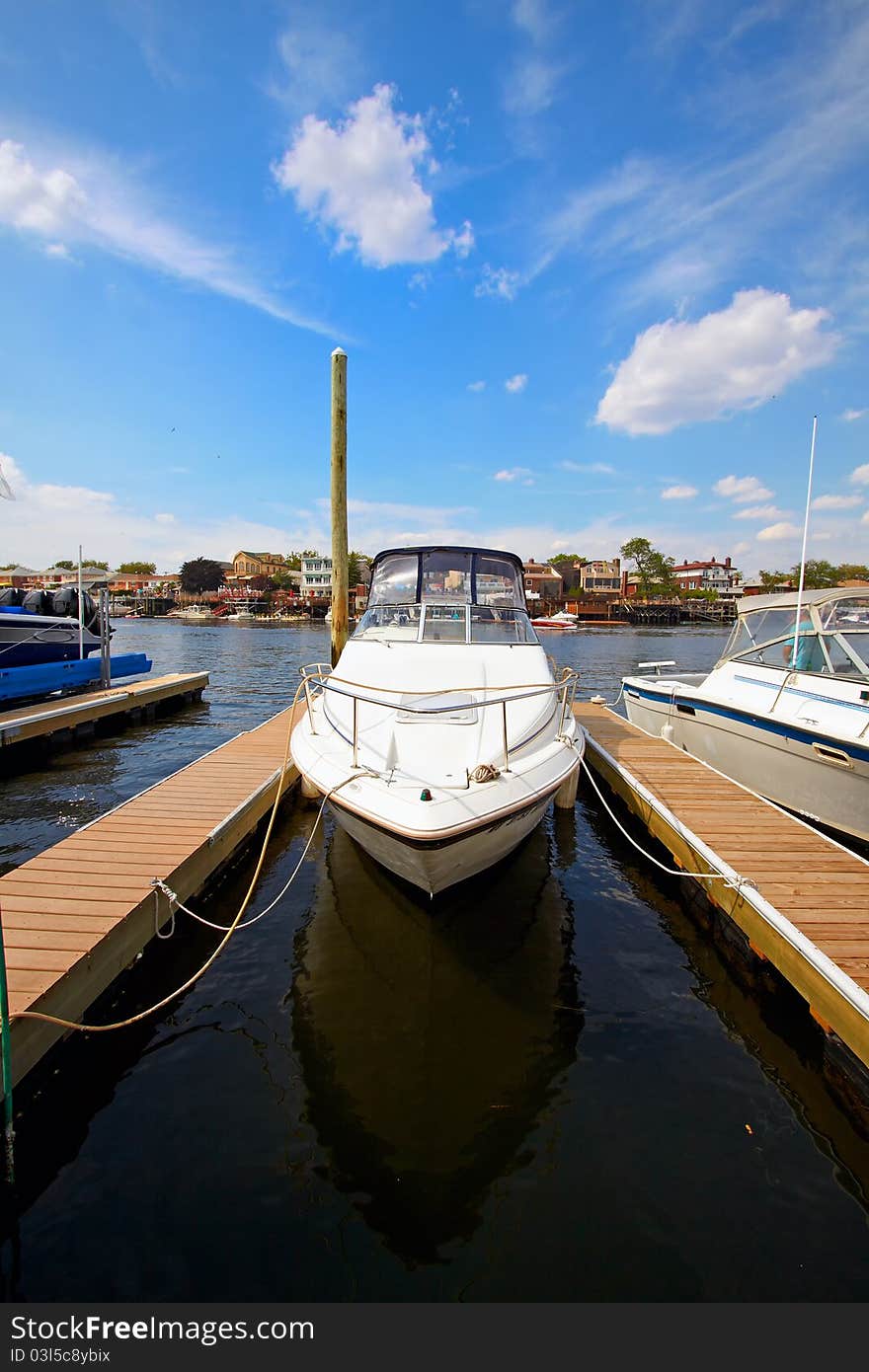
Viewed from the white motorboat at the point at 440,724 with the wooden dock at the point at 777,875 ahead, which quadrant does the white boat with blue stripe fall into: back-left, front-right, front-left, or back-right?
front-left

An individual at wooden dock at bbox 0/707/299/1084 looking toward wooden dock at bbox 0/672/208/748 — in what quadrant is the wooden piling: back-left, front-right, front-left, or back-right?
front-right

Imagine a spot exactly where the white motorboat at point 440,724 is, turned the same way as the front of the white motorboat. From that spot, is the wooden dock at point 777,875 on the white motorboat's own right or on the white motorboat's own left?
on the white motorboat's own left

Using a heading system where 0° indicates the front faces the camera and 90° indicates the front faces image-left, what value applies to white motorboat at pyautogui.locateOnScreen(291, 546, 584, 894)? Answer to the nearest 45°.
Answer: approximately 0°

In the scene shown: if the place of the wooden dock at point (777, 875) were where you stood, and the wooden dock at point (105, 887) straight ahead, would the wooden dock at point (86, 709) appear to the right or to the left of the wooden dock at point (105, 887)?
right

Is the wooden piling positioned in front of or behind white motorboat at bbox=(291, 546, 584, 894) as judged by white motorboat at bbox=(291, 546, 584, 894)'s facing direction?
behind
